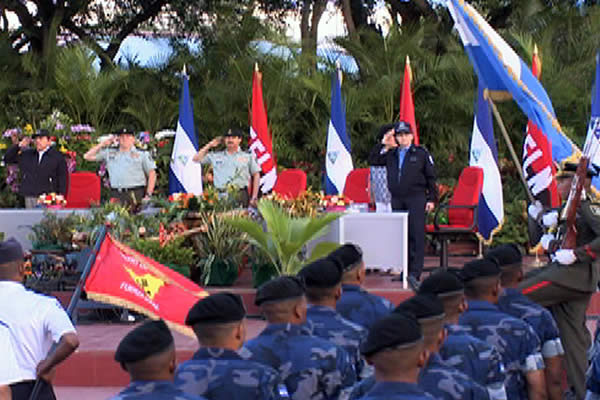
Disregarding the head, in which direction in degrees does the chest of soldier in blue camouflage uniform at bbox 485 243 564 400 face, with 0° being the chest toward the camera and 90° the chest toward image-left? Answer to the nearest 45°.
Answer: approximately 180°

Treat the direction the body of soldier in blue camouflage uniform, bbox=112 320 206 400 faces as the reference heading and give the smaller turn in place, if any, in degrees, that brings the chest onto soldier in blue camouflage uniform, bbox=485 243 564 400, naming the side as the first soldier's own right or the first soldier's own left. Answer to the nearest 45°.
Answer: approximately 45° to the first soldier's own right

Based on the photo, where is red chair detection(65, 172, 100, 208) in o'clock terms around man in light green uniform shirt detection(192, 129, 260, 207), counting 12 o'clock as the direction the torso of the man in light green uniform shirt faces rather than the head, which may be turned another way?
The red chair is roughly at 4 o'clock from the man in light green uniform shirt.

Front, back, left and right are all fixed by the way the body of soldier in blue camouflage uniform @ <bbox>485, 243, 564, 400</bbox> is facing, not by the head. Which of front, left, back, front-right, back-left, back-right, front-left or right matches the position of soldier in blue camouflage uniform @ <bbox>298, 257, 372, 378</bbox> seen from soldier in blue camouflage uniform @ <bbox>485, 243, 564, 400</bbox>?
back-left

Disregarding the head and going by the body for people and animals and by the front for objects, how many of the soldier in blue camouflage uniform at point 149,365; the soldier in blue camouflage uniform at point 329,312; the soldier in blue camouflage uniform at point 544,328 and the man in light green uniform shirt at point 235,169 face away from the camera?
3

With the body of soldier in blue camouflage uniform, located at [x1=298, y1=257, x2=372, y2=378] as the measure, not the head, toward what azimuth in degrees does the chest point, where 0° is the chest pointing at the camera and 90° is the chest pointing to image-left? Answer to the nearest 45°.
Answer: approximately 180°

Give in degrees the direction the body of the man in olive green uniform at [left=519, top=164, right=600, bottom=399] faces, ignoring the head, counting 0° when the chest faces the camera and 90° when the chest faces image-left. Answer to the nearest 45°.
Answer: approximately 90°

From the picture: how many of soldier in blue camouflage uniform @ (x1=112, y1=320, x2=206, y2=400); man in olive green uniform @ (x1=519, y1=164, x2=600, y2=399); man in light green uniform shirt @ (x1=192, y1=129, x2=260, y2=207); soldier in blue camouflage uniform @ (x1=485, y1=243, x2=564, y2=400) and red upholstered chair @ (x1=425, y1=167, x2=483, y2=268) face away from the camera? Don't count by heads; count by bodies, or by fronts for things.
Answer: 2

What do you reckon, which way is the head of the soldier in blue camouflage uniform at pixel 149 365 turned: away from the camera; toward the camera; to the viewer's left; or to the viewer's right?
away from the camera

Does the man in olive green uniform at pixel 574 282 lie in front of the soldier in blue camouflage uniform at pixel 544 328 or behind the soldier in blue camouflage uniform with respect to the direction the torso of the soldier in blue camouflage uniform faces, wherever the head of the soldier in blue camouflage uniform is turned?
in front

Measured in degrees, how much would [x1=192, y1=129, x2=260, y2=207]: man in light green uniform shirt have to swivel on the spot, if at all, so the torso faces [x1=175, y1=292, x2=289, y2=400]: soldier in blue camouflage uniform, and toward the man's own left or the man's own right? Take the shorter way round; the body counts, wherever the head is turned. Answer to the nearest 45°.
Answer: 0° — they already face them
